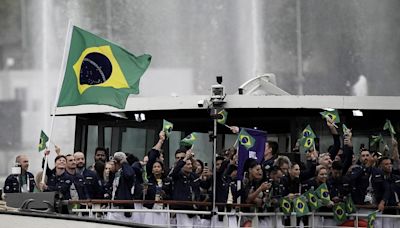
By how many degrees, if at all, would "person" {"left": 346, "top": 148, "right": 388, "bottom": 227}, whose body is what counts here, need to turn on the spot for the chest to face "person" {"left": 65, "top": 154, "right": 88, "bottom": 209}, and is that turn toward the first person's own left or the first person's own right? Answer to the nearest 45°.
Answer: approximately 90° to the first person's own right

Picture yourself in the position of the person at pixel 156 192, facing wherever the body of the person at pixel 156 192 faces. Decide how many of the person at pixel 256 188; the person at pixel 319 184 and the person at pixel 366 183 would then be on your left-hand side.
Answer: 3

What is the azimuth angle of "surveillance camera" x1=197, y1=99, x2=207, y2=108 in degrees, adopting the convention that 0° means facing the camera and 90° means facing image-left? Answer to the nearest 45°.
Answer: approximately 45°

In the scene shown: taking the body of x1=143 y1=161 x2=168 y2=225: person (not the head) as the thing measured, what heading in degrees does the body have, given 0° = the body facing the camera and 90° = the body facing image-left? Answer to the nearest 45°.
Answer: approximately 0°

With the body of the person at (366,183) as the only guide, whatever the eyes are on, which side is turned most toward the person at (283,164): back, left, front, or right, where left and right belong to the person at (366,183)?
right
